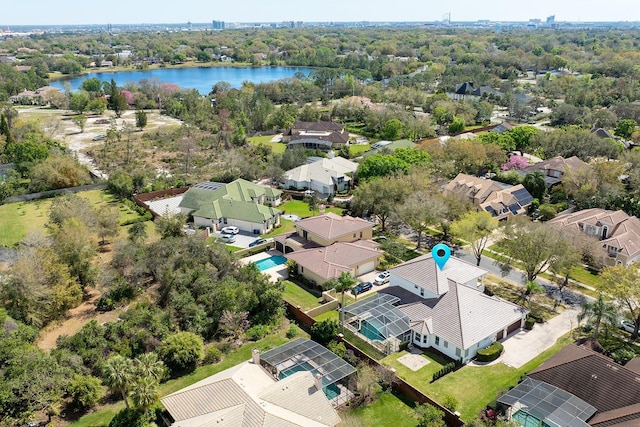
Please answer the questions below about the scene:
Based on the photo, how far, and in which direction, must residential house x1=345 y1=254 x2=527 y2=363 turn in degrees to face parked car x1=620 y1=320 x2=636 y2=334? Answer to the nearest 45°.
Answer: approximately 45° to its right

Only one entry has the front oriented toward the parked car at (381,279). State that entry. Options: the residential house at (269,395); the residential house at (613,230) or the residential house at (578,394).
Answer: the residential house at (613,230)

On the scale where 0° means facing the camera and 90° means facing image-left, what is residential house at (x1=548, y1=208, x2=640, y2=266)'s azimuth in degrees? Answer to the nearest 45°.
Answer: approximately 45°

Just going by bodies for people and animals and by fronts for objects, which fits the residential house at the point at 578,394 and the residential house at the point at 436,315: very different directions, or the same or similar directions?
same or similar directions

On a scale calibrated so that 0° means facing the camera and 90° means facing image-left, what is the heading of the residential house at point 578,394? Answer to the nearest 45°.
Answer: approximately 225°

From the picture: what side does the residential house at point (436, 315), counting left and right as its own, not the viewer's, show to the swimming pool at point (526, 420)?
right

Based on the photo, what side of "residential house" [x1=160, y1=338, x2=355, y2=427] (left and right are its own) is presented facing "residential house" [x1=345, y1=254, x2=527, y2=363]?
back

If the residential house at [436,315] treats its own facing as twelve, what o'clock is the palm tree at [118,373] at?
The palm tree is roughly at 6 o'clock from the residential house.

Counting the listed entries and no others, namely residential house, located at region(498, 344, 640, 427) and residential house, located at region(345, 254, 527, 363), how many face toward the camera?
0

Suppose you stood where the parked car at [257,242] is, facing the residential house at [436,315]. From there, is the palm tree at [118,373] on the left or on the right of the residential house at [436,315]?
right

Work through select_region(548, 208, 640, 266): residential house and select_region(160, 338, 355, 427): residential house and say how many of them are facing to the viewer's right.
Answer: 0

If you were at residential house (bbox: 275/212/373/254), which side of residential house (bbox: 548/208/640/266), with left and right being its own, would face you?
front

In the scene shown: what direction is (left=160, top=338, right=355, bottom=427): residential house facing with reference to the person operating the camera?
facing the viewer and to the left of the viewer

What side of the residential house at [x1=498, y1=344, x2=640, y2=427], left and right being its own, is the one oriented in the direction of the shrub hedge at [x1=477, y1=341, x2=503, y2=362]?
left

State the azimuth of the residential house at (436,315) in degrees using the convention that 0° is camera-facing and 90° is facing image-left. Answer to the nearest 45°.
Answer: approximately 225°

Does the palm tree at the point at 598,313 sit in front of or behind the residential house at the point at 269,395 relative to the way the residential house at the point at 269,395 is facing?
behind
